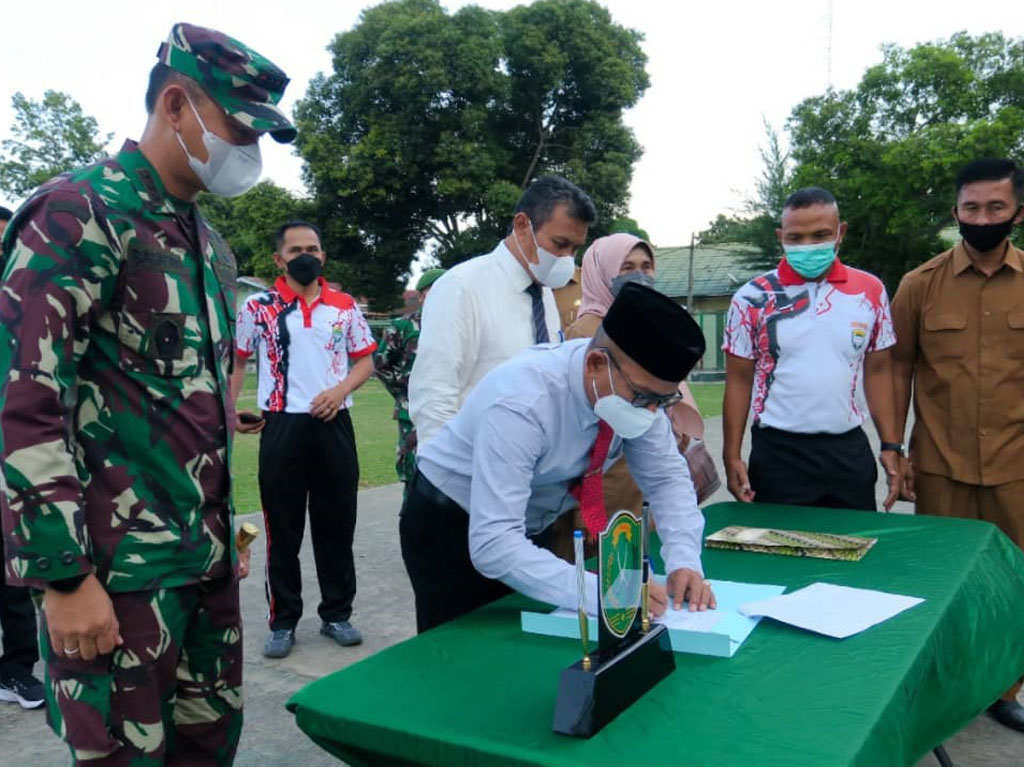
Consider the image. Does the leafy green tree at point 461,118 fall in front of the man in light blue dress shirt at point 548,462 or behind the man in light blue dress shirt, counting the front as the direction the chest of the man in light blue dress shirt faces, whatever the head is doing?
behind

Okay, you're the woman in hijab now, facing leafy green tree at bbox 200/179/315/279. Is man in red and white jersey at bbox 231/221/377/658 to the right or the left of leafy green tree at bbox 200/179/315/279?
left

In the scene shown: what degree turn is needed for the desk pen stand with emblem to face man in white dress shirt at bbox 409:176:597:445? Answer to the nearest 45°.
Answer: approximately 135° to its left

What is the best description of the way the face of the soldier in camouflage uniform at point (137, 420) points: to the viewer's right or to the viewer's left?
to the viewer's right

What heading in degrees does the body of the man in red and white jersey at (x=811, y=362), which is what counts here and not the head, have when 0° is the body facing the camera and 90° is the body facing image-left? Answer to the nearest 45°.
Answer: approximately 0°

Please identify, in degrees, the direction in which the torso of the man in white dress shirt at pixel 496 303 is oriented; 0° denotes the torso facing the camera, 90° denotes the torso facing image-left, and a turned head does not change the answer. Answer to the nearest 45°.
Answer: approximately 315°

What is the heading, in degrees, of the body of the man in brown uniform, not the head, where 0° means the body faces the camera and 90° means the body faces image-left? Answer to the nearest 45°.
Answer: approximately 0°

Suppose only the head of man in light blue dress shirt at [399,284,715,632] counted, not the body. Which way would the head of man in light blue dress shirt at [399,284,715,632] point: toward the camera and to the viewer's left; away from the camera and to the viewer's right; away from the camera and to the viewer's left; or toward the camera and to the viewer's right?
toward the camera and to the viewer's right

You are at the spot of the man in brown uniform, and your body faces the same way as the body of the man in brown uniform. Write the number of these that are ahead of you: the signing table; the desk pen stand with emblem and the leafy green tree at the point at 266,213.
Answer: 2

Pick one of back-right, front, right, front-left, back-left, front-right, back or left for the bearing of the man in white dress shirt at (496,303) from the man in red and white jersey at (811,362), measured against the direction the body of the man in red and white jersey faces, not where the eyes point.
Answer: front-right

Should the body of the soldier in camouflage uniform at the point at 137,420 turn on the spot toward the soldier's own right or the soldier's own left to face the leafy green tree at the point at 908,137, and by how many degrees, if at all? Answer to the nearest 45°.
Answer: approximately 90° to the soldier's own left

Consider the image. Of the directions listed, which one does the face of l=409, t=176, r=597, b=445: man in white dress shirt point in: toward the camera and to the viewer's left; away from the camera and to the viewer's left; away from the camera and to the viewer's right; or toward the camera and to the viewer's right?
toward the camera and to the viewer's right
